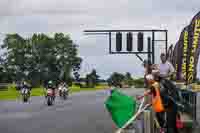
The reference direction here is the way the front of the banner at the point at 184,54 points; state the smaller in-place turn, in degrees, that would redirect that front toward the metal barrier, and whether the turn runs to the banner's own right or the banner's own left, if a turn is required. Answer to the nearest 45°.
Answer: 0° — it already faces it

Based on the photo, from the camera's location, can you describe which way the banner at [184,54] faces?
facing the viewer

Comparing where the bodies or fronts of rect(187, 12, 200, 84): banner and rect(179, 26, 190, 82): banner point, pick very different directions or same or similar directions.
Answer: same or similar directions

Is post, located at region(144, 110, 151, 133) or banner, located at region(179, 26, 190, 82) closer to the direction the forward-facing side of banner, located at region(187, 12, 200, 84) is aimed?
the post

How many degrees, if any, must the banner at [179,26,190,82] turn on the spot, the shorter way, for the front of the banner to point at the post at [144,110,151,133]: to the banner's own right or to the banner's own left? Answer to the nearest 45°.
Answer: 0° — it already faces it

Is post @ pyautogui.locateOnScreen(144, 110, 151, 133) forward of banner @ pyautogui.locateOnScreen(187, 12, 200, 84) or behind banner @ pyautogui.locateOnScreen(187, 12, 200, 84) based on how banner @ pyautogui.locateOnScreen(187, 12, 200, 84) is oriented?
forward

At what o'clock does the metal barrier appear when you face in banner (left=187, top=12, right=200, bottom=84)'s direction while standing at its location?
The metal barrier is roughly at 12 o'clock from the banner.

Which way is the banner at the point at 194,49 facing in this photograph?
toward the camera

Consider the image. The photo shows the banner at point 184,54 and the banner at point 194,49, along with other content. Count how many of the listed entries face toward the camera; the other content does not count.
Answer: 2
